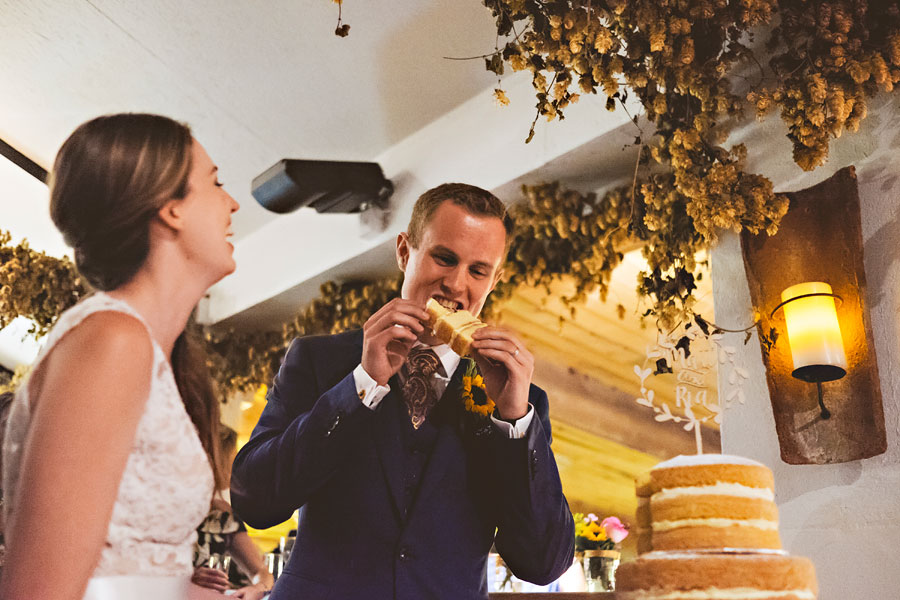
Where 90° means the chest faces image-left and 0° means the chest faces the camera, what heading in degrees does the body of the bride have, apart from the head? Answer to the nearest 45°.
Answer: approximately 270°

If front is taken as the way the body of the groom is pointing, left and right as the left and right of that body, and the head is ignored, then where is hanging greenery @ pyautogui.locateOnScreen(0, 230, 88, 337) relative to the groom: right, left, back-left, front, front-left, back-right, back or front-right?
back-right

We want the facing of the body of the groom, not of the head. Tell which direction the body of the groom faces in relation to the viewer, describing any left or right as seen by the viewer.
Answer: facing the viewer

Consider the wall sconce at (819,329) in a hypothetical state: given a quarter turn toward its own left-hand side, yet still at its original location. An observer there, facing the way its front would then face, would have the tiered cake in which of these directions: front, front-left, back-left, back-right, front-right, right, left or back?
right

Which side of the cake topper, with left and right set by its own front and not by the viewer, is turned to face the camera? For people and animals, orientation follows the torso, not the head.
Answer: front

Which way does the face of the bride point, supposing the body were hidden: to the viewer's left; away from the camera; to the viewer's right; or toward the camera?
to the viewer's right

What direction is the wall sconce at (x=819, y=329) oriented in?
toward the camera

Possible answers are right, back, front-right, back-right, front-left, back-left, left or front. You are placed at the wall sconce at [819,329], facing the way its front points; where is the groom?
front-right

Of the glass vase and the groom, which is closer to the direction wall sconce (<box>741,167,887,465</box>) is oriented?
the groom

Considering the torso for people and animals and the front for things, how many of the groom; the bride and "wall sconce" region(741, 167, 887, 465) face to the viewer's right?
1
